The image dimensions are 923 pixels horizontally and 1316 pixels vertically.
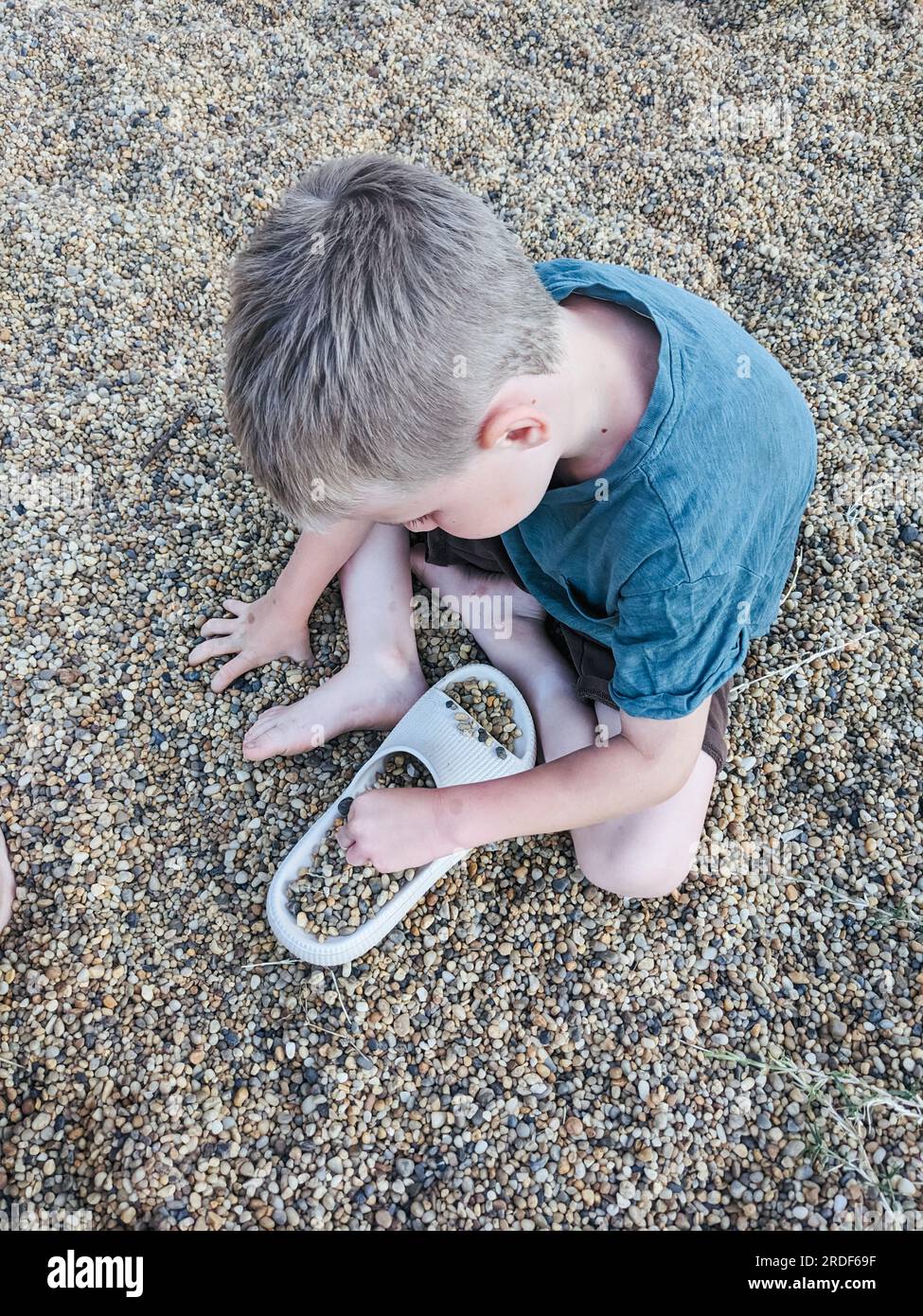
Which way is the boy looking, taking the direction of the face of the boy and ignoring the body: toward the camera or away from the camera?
toward the camera

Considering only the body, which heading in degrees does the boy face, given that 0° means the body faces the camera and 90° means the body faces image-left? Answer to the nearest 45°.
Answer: approximately 45°
